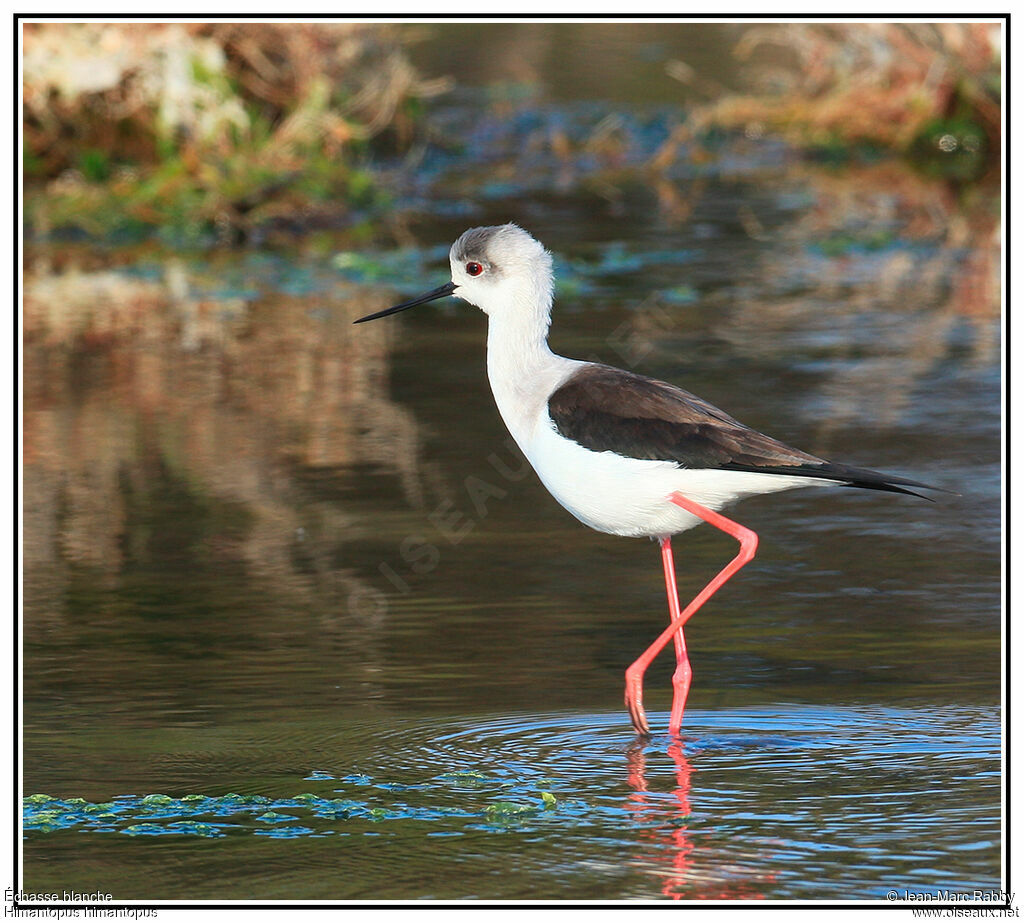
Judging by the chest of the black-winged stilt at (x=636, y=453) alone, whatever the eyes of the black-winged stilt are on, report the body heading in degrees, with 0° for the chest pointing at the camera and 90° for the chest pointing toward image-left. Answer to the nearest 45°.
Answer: approximately 90°

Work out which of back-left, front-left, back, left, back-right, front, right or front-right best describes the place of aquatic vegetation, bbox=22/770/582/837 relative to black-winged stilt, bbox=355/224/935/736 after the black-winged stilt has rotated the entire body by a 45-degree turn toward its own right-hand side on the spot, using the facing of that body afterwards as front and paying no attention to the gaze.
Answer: left
